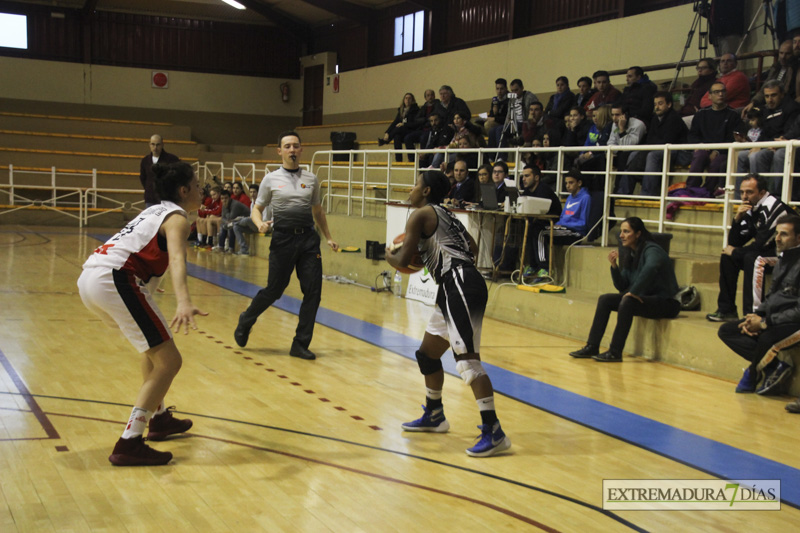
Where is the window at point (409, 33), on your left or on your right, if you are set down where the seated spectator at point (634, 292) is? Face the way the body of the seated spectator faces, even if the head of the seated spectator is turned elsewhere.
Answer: on your right

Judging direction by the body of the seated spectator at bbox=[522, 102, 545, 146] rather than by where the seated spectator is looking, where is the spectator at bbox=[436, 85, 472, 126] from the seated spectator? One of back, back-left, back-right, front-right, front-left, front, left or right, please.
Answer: right

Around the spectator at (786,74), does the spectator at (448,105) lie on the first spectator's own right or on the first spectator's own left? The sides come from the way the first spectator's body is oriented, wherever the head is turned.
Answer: on the first spectator's own right

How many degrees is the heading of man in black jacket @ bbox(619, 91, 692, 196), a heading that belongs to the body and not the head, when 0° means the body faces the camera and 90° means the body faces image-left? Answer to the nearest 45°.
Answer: approximately 45°

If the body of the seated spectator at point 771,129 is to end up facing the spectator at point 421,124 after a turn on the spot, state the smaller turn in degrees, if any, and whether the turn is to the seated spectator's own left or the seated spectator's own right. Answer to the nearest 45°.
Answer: approximately 90° to the seated spectator's own right

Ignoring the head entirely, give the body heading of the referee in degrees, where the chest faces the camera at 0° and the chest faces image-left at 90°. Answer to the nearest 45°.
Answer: approximately 0°

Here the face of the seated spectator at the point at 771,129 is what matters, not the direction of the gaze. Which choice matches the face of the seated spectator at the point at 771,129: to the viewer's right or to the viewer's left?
to the viewer's left

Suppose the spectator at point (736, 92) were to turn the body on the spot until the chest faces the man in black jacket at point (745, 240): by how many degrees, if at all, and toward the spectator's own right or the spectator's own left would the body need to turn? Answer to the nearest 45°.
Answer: approximately 45° to the spectator's own left

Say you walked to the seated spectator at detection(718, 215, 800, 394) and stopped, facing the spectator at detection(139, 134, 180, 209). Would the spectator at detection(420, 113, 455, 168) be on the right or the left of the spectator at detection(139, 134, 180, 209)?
right

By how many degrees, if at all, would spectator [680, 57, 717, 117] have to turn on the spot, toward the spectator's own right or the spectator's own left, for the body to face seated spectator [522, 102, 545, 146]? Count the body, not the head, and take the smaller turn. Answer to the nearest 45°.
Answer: approximately 45° to the spectator's own right

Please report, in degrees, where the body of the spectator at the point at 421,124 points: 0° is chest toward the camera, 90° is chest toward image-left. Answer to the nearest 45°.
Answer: approximately 45°

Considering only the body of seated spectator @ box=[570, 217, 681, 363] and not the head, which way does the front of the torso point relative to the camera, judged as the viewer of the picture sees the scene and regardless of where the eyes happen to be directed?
to the viewer's left

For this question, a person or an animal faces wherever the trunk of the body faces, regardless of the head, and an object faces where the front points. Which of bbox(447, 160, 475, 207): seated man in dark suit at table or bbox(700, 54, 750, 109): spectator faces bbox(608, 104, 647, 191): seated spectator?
the spectator

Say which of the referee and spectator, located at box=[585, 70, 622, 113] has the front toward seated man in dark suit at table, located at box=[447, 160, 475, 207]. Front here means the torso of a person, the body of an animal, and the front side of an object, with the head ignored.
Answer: the spectator

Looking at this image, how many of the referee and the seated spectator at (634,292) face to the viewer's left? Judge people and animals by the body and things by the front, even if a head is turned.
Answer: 1

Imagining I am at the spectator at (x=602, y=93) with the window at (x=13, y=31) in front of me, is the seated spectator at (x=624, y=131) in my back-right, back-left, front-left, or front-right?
back-left

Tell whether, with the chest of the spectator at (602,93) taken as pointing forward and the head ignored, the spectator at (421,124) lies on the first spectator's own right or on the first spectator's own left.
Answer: on the first spectator's own right

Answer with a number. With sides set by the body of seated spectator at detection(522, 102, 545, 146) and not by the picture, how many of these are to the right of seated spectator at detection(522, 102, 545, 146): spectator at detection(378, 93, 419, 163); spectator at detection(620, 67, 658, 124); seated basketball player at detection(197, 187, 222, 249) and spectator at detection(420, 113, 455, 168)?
3
